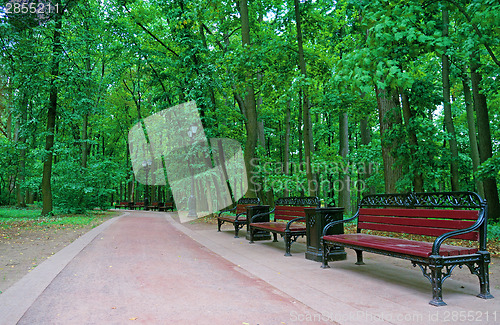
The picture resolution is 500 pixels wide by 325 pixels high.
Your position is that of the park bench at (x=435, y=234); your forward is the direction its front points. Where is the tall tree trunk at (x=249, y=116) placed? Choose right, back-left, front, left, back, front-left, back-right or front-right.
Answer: right

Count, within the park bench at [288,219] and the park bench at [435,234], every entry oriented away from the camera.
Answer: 0

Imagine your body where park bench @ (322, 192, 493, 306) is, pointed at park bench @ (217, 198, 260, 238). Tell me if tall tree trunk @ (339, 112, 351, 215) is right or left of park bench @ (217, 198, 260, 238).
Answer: right

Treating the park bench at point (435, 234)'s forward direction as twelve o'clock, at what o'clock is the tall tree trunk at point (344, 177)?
The tall tree trunk is roughly at 4 o'clock from the park bench.

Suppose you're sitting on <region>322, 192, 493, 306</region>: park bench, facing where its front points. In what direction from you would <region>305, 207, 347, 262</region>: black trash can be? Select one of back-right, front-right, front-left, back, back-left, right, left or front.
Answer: right

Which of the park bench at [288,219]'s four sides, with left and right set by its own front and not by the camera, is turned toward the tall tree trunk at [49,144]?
right

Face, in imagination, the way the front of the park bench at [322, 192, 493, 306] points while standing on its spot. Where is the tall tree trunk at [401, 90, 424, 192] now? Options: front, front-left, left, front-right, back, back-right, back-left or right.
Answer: back-right

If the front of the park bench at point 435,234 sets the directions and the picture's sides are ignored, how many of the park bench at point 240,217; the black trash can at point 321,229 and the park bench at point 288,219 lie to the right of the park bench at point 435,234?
3

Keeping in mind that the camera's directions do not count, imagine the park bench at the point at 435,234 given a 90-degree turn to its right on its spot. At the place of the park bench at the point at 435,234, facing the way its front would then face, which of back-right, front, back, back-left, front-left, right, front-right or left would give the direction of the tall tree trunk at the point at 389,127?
front-right

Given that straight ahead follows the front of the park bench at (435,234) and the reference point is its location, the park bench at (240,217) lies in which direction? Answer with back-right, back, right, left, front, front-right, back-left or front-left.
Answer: right

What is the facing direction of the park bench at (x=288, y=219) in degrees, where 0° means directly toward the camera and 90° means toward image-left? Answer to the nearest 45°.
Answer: approximately 45°

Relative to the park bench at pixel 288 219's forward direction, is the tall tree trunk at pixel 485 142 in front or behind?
behind

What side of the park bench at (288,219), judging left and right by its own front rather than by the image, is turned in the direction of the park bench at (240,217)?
right

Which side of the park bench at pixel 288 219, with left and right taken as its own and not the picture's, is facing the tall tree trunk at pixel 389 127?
back

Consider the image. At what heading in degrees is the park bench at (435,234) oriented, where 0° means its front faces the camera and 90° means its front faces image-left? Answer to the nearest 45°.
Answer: approximately 45°

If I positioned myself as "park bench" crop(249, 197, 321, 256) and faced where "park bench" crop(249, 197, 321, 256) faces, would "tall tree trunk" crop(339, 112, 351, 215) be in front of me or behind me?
behind

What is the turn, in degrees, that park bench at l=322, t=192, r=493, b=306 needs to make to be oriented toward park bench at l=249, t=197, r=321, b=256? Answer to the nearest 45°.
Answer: approximately 90° to its right
